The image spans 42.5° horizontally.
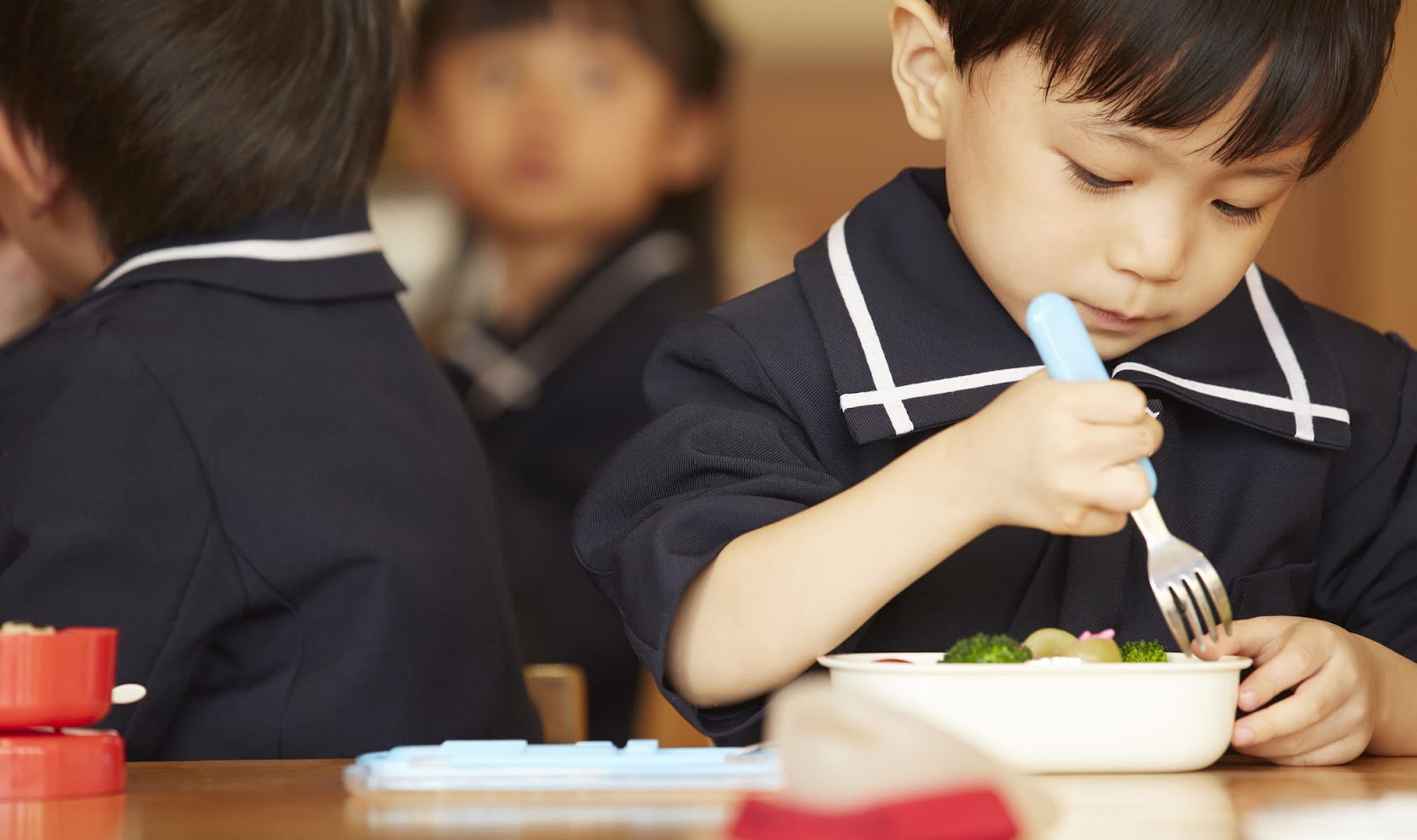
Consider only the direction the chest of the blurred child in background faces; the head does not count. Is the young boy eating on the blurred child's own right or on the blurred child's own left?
on the blurred child's own left

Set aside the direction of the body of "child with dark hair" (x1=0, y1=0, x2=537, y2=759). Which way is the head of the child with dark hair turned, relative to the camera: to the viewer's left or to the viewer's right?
to the viewer's left

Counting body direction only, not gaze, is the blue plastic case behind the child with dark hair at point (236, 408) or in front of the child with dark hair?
behind

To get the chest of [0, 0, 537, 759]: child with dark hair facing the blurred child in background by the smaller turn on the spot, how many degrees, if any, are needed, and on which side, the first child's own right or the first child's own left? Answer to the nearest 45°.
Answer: approximately 45° to the first child's own right

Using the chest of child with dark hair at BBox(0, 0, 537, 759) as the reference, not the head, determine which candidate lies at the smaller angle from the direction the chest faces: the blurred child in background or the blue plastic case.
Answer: the blurred child in background

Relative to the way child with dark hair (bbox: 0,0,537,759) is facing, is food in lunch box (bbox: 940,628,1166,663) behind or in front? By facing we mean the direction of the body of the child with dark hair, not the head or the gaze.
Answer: behind

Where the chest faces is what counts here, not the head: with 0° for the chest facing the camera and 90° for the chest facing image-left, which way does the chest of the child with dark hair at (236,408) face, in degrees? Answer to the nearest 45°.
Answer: approximately 135°

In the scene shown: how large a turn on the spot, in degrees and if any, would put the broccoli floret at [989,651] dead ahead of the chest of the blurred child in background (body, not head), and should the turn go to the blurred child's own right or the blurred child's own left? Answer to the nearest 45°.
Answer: approximately 45° to the blurred child's own left
